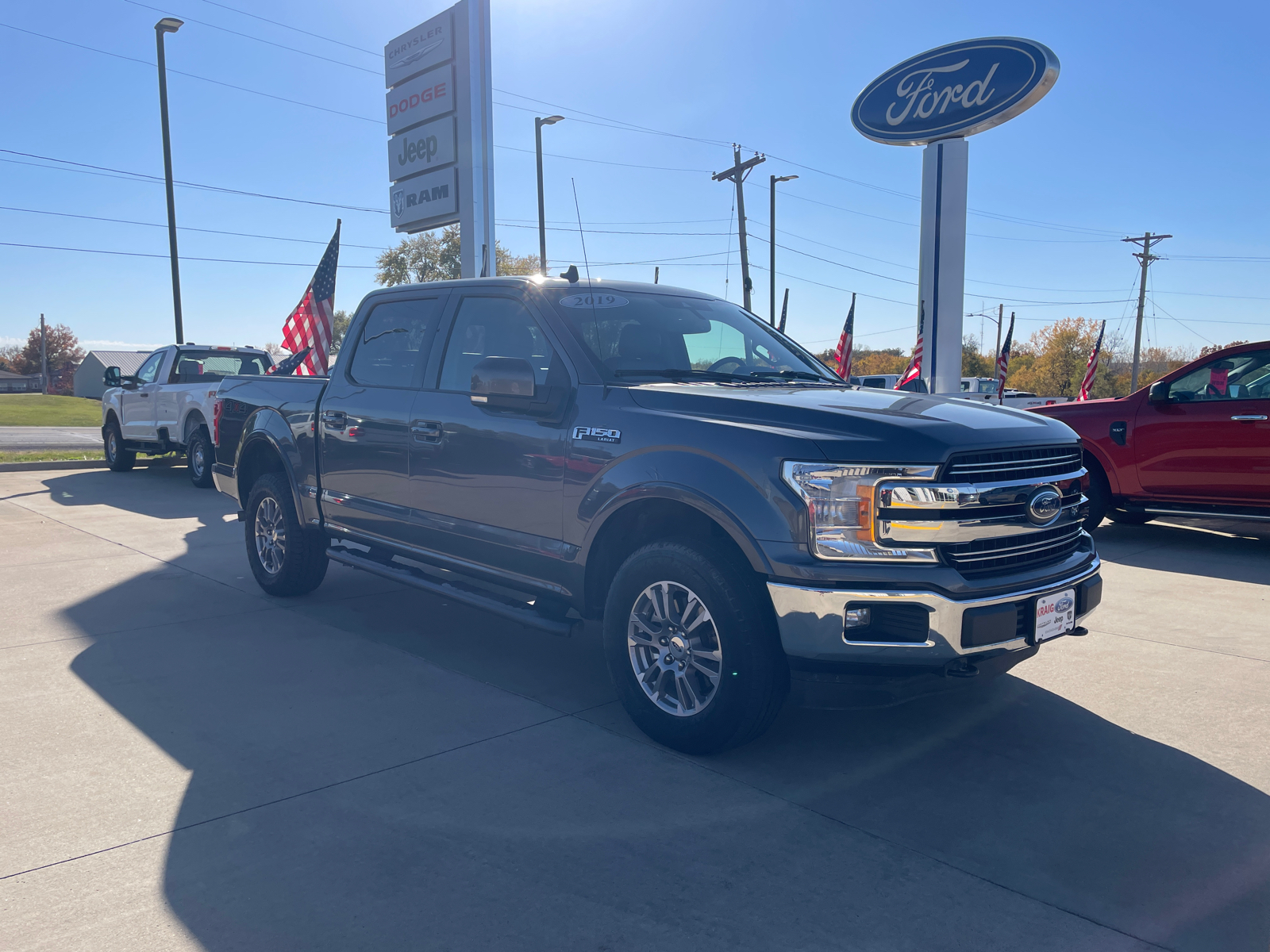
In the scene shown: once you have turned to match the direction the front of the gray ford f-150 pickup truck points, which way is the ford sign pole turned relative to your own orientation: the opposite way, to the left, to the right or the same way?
to the right

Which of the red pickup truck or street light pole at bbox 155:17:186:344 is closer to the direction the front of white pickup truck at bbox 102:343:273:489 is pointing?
the street light pole

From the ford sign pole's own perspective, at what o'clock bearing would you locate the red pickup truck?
The red pickup truck is roughly at 10 o'clock from the ford sign pole.

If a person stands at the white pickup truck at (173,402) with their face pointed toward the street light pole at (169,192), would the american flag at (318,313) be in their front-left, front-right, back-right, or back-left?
back-right

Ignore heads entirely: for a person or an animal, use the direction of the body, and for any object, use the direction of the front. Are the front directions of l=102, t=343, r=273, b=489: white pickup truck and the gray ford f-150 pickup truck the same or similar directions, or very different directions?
very different directions

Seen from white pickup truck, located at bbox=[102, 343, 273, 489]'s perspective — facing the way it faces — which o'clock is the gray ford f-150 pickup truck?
The gray ford f-150 pickup truck is roughly at 7 o'clock from the white pickup truck.

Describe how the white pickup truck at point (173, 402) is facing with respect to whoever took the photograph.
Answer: facing away from the viewer and to the left of the viewer

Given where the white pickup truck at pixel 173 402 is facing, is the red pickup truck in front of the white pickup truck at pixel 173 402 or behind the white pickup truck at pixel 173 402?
behind

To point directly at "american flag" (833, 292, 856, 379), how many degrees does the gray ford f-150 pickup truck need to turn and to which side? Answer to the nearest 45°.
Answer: approximately 135° to its left

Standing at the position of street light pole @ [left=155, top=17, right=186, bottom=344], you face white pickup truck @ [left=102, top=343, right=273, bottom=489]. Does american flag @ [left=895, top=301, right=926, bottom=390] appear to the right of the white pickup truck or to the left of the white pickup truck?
left

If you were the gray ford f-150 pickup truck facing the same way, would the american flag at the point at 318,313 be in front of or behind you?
behind

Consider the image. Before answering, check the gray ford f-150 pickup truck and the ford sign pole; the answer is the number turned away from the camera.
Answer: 0

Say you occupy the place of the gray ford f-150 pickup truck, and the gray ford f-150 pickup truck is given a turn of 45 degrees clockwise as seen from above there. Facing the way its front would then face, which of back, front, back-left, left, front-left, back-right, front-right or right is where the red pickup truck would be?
back-left

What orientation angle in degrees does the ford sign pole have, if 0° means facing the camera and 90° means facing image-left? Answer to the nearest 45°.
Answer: approximately 45°
